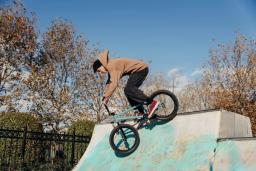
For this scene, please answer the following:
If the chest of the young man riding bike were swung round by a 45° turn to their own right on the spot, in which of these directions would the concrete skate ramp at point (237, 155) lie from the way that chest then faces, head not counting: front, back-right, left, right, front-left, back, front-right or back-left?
back

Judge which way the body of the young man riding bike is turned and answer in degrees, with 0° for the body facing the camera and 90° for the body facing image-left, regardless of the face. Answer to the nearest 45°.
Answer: approximately 90°
